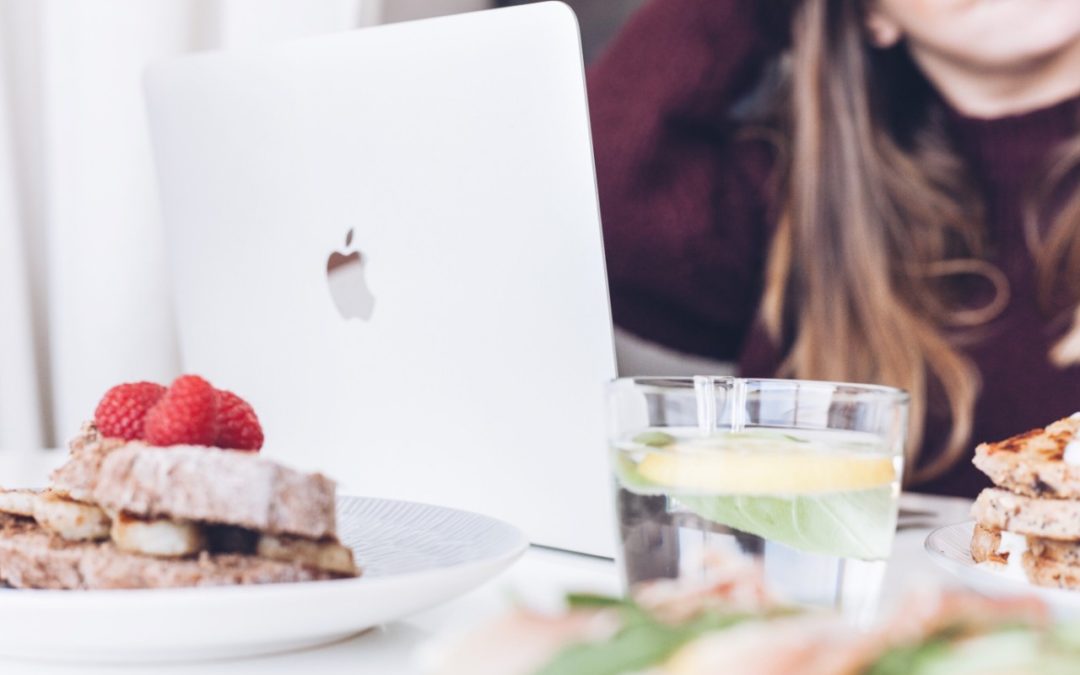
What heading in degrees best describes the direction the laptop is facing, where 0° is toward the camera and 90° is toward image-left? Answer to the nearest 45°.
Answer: approximately 225°

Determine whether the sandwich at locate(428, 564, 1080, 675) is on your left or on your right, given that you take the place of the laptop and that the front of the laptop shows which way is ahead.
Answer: on your right

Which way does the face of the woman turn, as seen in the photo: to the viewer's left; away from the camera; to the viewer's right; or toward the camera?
toward the camera
